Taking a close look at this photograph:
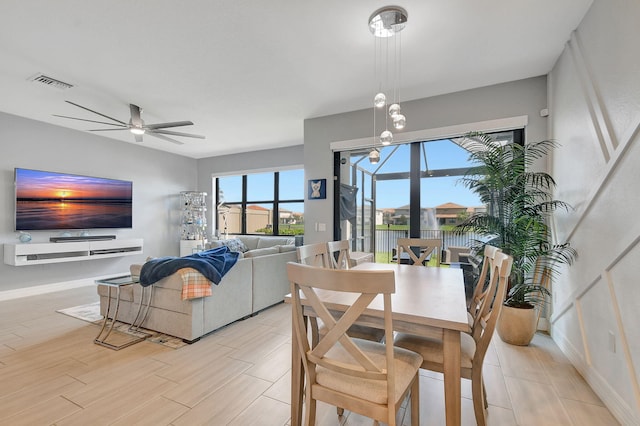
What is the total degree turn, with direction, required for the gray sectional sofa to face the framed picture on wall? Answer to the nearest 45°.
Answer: approximately 90° to its right

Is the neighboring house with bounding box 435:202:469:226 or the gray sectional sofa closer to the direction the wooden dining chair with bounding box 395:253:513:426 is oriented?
the gray sectional sofa

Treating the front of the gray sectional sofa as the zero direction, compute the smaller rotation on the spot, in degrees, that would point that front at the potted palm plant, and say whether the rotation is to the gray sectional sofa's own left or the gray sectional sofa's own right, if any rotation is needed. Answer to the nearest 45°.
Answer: approximately 180°

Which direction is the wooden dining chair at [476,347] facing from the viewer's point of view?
to the viewer's left

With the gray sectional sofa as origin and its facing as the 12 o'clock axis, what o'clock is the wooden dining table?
The wooden dining table is roughly at 7 o'clock from the gray sectional sofa.

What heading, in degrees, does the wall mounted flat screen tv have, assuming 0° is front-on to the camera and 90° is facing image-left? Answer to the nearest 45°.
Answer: approximately 315°

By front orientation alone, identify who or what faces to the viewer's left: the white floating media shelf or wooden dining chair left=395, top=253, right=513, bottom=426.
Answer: the wooden dining chair

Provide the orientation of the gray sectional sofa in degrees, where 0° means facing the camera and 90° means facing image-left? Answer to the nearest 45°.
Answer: approximately 135°

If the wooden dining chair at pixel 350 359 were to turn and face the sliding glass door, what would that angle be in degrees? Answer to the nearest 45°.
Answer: approximately 45° to its left

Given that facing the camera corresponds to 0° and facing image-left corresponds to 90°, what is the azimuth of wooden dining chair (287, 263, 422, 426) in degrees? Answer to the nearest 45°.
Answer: approximately 225°

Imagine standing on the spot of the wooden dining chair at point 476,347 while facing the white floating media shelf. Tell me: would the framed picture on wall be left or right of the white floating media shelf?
right

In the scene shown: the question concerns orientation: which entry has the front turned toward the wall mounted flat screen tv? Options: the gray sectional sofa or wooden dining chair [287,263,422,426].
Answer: the gray sectional sofa

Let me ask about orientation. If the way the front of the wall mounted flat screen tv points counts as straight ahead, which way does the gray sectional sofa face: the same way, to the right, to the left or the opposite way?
the opposite way

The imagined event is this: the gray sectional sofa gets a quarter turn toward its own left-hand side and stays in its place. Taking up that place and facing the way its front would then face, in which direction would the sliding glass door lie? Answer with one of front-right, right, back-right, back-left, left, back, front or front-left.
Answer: back-left
